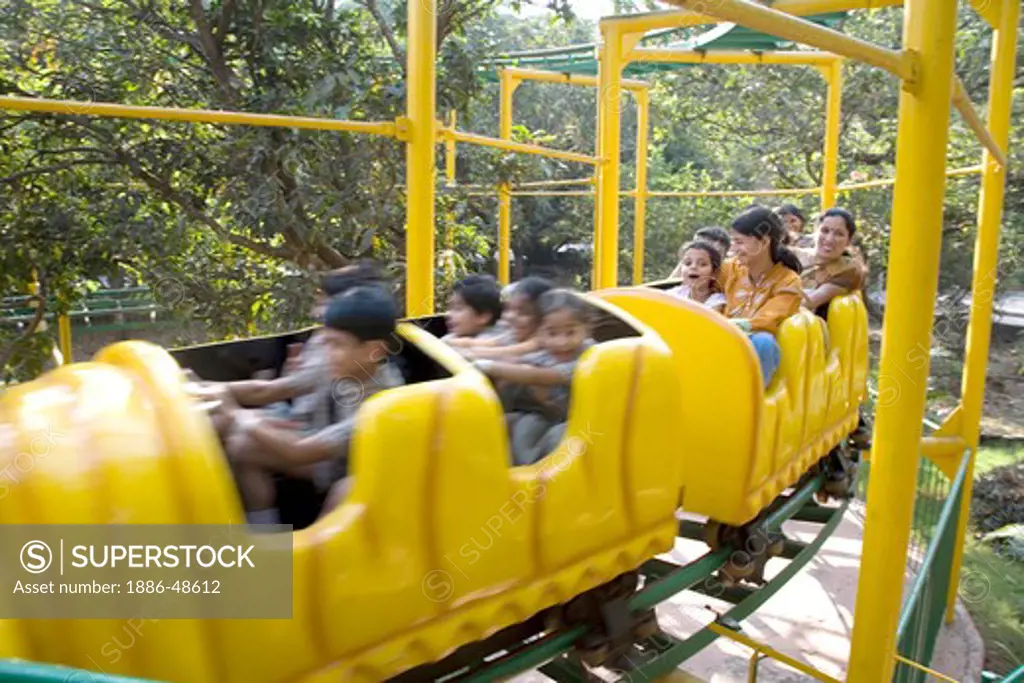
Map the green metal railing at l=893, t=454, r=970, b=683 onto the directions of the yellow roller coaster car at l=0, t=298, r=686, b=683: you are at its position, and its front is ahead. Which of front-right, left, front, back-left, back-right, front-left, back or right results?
back

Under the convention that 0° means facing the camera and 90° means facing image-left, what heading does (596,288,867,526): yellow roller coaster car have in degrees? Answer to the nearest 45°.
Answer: approximately 45°

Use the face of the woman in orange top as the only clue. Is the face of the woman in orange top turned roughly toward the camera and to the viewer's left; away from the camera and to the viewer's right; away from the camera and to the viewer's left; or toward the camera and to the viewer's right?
toward the camera and to the viewer's left

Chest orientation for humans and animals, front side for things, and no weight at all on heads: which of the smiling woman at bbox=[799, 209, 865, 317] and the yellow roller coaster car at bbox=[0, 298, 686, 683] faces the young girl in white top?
the smiling woman

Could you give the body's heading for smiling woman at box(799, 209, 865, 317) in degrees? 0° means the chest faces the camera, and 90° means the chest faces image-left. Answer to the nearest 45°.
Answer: approximately 45°

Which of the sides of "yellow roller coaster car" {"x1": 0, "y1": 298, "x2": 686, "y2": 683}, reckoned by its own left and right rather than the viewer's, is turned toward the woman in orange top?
back

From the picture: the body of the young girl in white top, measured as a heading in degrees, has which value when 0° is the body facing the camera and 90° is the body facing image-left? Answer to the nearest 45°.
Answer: approximately 45°

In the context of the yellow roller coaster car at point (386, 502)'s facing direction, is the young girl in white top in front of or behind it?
behind

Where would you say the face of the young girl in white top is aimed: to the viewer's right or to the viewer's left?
to the viewer's left

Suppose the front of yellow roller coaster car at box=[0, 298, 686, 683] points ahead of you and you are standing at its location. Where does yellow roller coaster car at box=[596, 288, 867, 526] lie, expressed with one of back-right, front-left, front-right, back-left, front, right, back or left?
back
